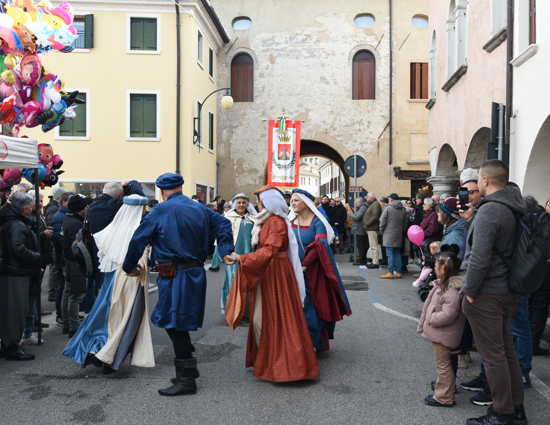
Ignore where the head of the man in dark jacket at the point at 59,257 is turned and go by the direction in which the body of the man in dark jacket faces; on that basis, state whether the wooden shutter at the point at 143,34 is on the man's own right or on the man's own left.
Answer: on the man's own left

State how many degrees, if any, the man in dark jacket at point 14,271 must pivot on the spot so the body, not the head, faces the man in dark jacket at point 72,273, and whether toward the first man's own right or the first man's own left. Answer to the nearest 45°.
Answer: approximately 45° to the first man's own left

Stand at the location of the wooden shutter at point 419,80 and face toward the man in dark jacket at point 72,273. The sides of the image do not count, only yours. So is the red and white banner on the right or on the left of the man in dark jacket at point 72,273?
right

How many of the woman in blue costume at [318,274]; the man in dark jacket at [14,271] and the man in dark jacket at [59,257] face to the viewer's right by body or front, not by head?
2

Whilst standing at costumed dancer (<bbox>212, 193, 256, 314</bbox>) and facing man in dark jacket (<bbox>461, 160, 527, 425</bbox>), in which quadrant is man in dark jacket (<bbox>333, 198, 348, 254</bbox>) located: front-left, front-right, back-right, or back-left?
back-left

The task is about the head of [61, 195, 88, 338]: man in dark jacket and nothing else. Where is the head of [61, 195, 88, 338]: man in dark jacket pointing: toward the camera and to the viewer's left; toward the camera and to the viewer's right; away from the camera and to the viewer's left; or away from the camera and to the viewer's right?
away from the camera and to the viewer's right

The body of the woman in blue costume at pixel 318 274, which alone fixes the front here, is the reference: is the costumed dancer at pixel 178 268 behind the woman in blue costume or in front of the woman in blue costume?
in front

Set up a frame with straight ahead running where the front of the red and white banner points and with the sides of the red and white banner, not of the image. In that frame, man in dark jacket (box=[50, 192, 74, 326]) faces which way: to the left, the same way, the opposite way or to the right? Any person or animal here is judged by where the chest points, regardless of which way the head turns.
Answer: to the left

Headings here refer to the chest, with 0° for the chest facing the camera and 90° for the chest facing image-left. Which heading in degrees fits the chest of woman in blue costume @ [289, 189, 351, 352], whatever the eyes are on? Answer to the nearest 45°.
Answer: approximately 45°

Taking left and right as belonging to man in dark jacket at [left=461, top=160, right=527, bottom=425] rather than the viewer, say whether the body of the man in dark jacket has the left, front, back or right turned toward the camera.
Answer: left

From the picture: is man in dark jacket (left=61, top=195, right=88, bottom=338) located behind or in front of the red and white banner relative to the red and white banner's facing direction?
in front

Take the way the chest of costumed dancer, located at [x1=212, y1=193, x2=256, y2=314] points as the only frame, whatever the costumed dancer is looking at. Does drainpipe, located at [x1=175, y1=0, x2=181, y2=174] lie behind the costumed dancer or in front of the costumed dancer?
behind
